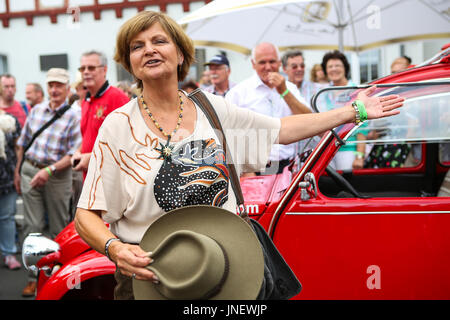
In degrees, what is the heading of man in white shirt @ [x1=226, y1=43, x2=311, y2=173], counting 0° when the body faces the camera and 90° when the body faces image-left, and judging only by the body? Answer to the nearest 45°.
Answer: approximately 0°

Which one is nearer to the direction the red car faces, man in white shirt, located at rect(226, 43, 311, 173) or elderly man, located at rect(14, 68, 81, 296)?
the elderly man

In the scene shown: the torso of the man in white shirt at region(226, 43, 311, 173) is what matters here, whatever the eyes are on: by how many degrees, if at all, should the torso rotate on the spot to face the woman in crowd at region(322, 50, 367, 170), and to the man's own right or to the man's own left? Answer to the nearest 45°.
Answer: approximately 45° to the man's own left

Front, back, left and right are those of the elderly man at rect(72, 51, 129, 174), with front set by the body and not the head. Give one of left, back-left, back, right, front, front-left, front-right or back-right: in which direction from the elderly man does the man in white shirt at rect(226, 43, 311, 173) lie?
back-left

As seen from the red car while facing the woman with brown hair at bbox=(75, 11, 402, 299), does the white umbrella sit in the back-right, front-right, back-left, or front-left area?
back-right

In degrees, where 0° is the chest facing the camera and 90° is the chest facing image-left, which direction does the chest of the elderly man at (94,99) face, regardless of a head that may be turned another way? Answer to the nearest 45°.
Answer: approximately 45°

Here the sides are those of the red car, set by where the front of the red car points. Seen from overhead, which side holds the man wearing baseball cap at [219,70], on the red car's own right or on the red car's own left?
on the red car's own right

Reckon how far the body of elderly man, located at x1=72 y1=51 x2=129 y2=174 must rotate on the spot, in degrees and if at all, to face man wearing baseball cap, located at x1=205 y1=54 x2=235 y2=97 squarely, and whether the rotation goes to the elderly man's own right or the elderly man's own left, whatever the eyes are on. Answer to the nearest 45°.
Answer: approximately 180°

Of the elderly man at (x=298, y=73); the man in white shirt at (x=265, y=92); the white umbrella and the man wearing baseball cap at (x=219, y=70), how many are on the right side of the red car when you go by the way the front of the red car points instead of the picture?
4

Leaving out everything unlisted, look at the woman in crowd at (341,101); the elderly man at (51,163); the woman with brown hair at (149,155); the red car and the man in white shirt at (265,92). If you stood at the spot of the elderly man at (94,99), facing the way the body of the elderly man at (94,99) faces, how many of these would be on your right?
1

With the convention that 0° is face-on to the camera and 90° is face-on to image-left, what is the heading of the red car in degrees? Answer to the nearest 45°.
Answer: approximately 90°

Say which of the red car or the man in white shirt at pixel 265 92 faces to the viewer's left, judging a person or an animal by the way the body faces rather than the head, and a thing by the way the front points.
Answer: the red car

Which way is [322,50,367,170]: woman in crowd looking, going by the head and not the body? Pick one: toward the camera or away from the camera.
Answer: toward the camera

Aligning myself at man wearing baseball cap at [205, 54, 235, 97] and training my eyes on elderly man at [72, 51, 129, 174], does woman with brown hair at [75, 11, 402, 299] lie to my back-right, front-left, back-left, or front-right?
front-left

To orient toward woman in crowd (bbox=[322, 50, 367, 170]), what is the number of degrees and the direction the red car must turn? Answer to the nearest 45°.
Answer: approximately 90° to its right

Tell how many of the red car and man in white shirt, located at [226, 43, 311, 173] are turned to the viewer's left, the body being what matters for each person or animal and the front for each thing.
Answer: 1

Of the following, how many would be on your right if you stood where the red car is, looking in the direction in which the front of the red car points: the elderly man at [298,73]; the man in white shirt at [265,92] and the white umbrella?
3
